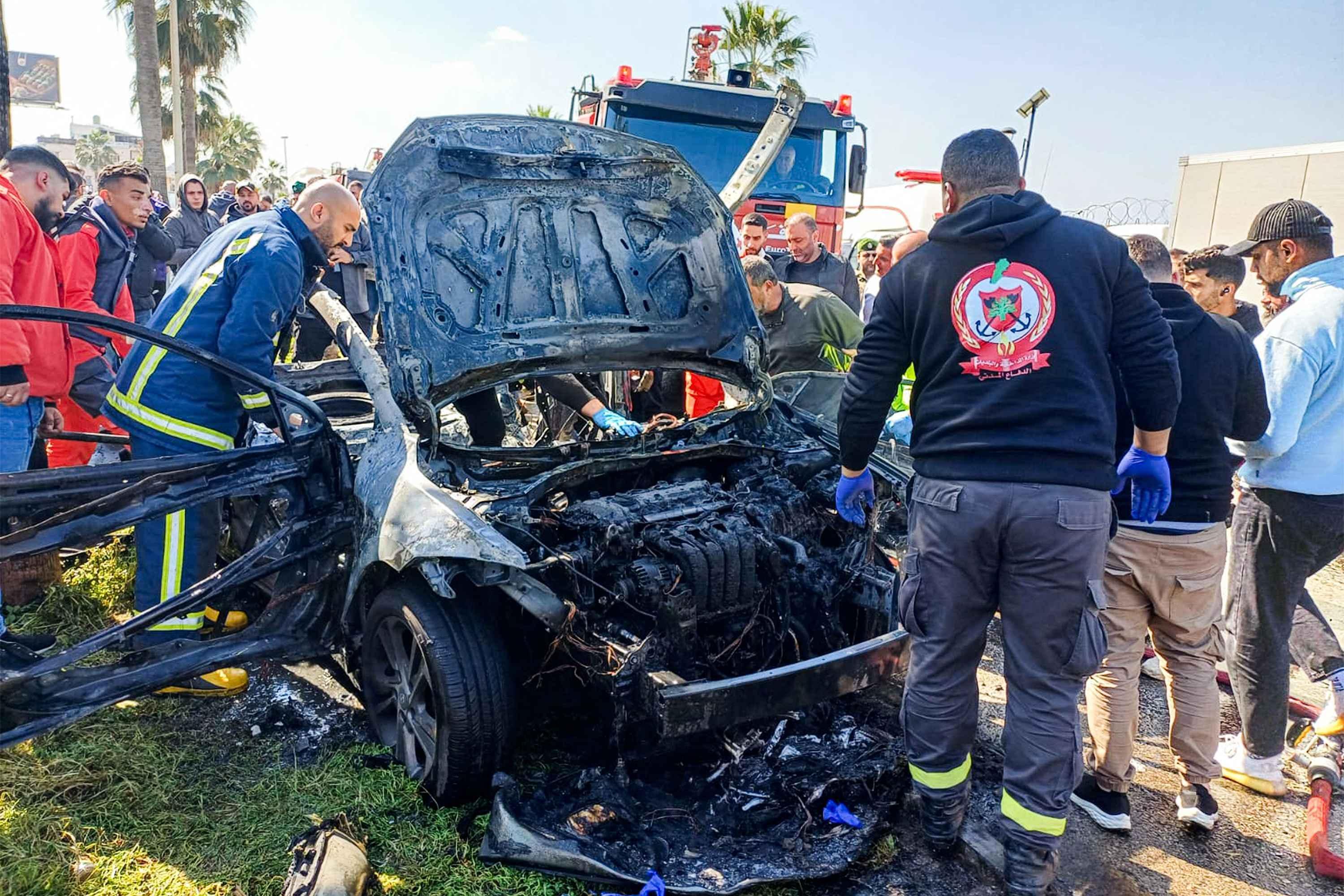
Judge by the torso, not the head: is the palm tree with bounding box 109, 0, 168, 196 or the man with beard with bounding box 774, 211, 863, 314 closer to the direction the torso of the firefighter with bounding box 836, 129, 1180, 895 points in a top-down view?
the man with beard

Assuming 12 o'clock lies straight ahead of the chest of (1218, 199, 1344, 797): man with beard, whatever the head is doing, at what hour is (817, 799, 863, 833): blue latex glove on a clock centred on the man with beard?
The blue latex glove is roughly at 10 o'clock from the man with beard.

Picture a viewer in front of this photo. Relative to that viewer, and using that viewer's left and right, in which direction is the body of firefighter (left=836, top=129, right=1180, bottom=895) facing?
facing away from the viewer

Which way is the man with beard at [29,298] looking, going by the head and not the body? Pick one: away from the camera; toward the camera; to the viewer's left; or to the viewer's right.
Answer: to the viewer's right

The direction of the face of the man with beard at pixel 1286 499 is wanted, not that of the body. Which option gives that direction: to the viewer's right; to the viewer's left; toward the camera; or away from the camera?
to the viewer's left

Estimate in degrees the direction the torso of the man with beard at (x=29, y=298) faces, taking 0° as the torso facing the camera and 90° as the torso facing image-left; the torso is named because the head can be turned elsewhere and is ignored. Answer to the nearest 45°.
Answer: approximately 270°

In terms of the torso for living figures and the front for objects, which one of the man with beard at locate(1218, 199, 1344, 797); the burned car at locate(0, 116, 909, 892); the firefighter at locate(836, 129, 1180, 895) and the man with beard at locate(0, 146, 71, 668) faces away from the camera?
the firefighter

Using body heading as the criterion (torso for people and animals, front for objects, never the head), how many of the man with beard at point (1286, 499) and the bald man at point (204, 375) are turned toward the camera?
0

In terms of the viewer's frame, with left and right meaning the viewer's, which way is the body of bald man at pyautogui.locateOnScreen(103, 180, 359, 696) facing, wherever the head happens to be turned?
facing to the right of the viewer

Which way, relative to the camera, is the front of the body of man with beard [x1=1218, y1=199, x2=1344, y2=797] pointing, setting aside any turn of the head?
to the viewer's left

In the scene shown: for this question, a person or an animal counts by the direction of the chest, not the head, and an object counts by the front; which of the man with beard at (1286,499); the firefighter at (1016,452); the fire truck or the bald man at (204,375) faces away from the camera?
the firefighter

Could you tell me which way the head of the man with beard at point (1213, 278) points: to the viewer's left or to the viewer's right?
to the viewer's left
